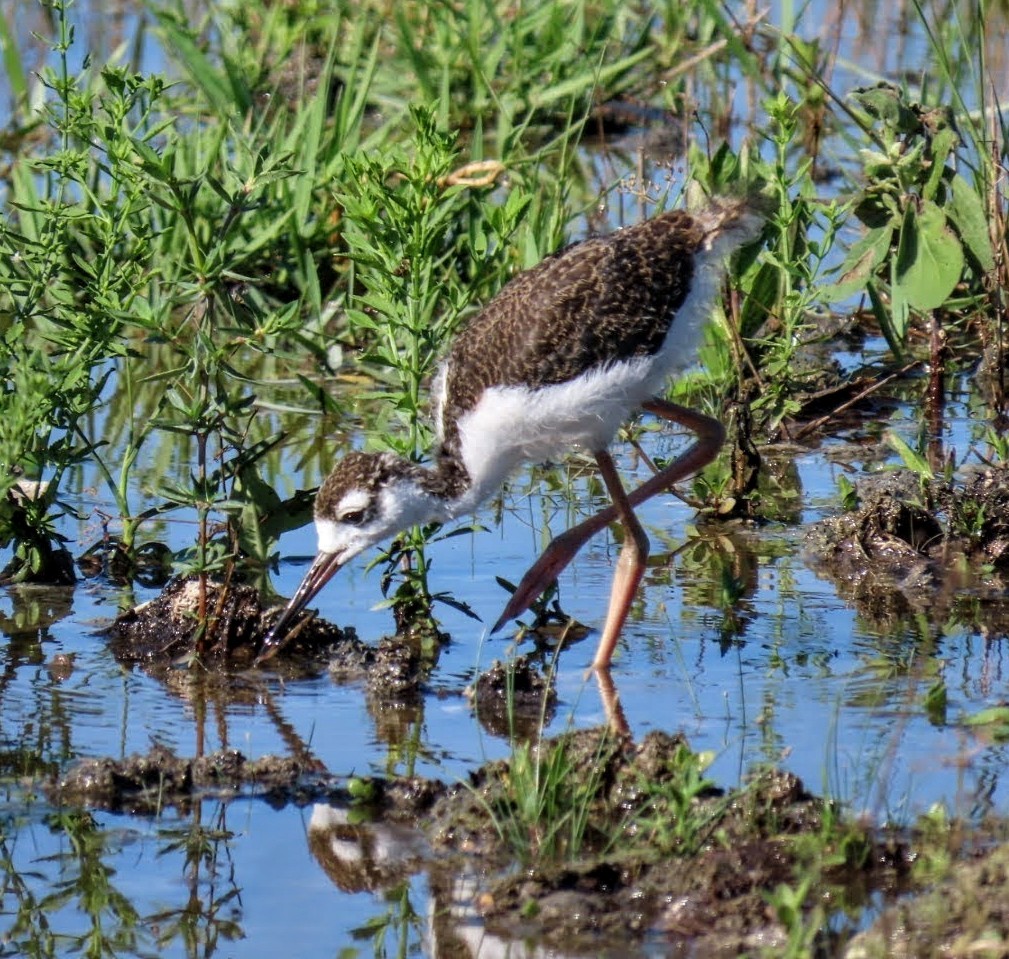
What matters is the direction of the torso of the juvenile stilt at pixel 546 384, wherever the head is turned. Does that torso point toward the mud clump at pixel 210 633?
yes

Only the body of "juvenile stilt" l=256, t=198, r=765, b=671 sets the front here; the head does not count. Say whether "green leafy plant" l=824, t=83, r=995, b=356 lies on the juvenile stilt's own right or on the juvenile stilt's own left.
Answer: on the juvenile stilt's own right

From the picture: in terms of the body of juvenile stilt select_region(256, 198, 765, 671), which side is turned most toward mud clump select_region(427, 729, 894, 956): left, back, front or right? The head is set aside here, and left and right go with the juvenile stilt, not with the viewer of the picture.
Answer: left

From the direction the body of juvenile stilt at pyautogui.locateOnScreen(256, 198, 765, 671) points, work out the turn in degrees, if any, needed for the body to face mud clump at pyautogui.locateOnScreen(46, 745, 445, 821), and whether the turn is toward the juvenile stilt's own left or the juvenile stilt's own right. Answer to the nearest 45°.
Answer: approximately 45° to the juvenile stilt's own left

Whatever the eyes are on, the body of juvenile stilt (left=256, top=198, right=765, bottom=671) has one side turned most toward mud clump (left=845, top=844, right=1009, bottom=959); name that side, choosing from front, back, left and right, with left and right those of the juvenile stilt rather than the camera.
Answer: left

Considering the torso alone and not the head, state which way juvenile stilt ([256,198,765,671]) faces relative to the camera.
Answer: to the viewer's left

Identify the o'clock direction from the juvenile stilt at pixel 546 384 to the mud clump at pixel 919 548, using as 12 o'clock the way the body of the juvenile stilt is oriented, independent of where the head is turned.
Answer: The mud clump is roughly at 5 o'clock from the juvenile stilt.
